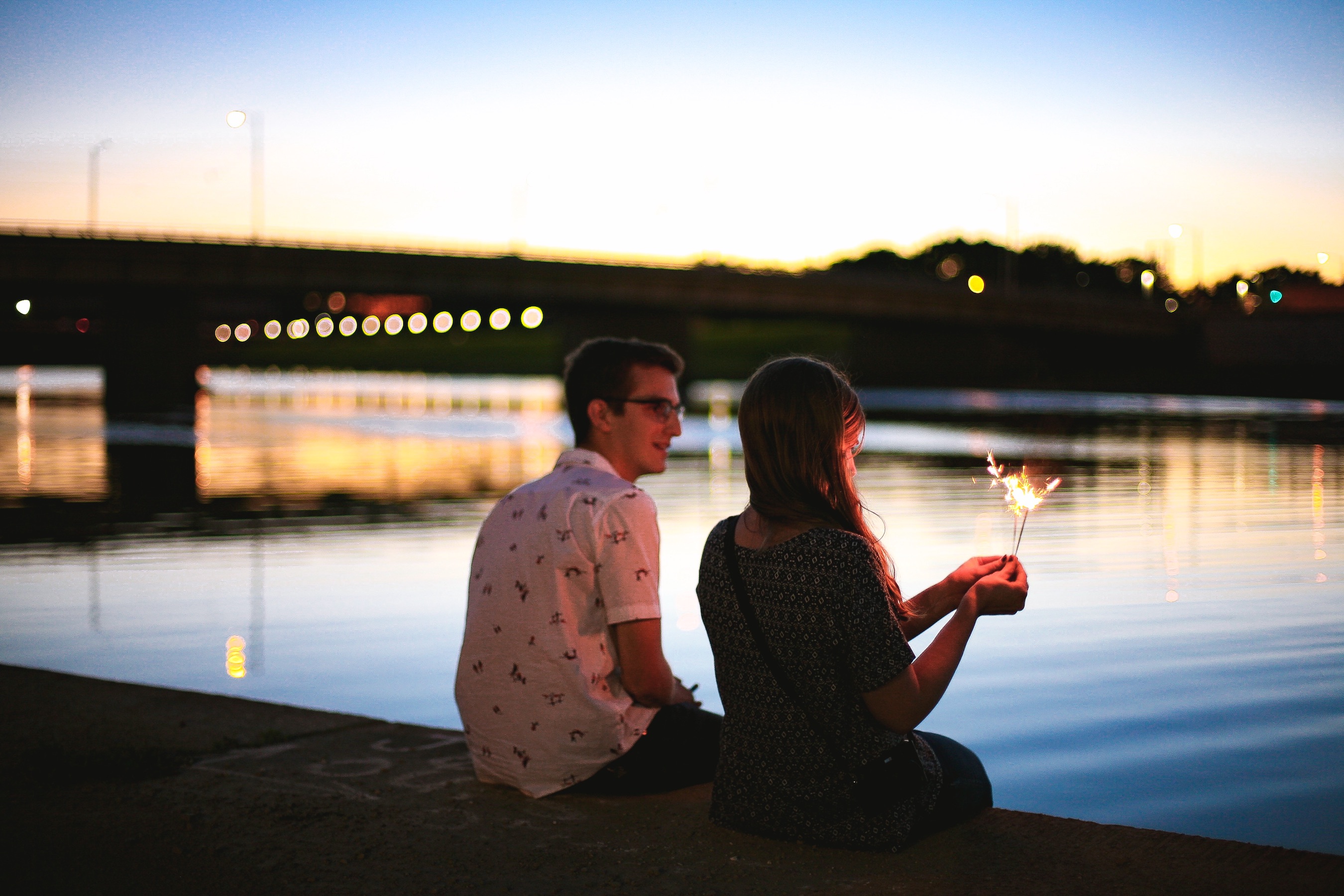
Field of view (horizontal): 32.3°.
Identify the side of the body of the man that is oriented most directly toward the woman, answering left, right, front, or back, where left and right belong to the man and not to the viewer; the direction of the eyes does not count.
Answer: right

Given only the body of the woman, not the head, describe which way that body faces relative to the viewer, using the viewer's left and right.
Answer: facing away from the viewer and to the right of the viewer

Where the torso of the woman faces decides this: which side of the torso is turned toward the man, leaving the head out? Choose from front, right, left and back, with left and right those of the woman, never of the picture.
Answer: left

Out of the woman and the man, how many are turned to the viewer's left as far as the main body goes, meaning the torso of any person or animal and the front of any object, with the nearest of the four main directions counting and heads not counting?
0

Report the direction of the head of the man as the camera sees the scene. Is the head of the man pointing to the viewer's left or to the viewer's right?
to the viewer's right

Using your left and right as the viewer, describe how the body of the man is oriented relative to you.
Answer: facing away from the viewer and to the right of the viewer

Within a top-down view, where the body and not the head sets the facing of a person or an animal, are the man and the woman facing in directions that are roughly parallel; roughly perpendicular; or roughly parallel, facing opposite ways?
roughly parallel
